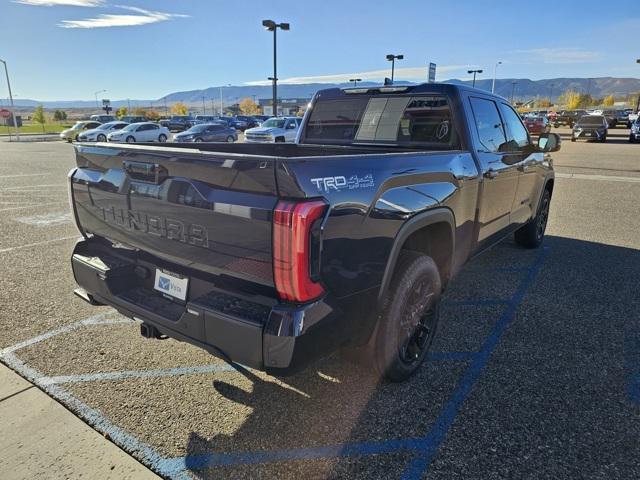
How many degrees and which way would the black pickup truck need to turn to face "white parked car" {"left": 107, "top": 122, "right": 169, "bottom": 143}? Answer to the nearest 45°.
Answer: approximately 45° to its left

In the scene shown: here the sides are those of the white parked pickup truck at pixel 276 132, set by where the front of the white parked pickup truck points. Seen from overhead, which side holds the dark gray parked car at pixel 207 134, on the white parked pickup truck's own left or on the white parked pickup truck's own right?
on the white parked pickup truck's own right

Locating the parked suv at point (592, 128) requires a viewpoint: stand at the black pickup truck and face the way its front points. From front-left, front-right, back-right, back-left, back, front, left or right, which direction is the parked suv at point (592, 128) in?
front

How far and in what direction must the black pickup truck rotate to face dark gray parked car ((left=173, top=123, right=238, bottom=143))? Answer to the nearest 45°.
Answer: approximately 45° to its left

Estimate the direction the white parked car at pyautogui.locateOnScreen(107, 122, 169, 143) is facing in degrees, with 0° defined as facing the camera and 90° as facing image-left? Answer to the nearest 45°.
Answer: approximately 45°

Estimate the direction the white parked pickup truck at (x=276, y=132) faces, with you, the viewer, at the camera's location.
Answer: facing the viewer and to the left of the viewer

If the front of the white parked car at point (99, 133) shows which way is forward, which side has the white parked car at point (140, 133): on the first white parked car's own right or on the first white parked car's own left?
on the first white parked car's own left

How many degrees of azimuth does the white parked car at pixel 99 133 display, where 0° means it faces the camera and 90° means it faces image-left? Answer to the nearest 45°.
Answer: approximately 45°

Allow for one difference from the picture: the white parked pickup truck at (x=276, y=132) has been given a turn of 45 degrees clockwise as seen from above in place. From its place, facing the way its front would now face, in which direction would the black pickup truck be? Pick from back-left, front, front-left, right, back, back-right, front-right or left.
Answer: left

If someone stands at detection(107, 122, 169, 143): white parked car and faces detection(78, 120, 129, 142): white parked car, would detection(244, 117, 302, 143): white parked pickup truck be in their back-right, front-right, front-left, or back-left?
back-left

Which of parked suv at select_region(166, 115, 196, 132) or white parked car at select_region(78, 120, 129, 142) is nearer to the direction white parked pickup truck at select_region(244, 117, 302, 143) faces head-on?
the white parked car

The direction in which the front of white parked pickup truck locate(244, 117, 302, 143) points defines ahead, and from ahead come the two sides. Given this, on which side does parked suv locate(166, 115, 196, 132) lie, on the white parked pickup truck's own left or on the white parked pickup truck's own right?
on the white parked pickup truck's own right
